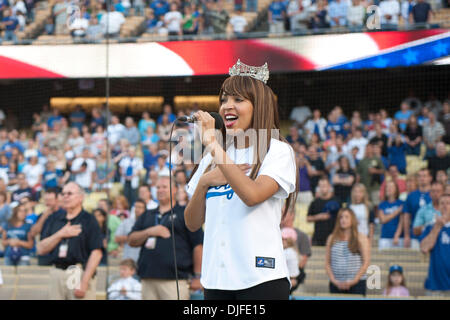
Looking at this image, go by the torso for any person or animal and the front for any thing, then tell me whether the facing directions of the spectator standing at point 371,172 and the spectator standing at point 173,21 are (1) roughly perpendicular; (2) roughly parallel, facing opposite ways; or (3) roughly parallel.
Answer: roughly parallel

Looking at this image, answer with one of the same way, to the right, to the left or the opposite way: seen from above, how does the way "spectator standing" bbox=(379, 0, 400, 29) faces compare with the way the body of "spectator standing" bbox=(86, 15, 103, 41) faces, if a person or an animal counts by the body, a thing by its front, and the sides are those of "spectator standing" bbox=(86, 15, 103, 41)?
the same way

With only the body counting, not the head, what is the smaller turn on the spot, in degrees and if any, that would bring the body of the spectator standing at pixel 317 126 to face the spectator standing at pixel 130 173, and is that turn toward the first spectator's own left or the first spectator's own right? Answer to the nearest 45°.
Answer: approximately 45° to the first spectator's own right

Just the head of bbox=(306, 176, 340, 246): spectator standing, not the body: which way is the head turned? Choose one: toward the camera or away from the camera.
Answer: toward the camera

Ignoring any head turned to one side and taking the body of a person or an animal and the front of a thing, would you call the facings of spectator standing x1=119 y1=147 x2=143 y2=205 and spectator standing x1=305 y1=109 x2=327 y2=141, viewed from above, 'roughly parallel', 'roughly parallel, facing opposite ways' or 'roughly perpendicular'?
roughly parallel

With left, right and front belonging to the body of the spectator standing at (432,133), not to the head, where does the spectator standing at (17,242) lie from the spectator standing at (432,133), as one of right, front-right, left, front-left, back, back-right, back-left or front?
front

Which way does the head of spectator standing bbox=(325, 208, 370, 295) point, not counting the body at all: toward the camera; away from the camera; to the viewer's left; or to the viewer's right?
toward the camera

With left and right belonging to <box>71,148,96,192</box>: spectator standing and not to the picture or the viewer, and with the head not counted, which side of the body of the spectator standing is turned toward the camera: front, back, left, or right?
front

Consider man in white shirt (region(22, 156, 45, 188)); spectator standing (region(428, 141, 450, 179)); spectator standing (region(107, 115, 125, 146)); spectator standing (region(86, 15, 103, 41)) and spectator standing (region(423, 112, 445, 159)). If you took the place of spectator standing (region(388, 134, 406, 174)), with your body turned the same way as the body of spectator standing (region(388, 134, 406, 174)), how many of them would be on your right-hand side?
3

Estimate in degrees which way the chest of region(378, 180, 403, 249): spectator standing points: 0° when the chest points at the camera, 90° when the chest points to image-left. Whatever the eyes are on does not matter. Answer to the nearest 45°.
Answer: approximately 0°

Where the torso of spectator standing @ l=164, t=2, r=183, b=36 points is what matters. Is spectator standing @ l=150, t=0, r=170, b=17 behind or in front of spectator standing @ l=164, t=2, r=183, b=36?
behind

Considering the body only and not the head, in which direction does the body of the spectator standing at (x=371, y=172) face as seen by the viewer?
toward the camera

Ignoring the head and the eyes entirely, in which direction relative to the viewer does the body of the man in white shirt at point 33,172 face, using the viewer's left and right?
facing the viewer

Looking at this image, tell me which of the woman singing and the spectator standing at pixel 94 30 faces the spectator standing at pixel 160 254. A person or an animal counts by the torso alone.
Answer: the spectator standing at pixel 94 30

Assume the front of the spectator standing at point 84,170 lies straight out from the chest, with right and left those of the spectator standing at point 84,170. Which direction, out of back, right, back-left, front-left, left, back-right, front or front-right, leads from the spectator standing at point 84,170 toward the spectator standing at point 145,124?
back-left

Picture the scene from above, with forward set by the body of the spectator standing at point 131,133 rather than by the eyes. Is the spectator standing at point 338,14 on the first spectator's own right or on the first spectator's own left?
on the first spectator's own left
